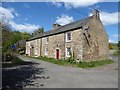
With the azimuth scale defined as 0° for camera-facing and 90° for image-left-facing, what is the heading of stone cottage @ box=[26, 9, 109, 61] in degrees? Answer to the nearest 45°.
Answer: approximately 45°
